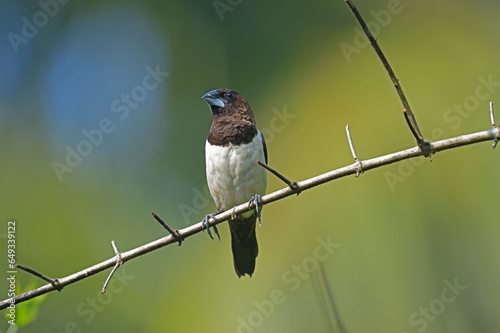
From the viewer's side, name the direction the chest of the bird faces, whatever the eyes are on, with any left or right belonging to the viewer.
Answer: facing the viewer and to the left of the viewer

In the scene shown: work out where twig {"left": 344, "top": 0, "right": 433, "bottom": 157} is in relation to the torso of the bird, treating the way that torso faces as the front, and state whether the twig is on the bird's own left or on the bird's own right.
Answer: on the bird's own left
